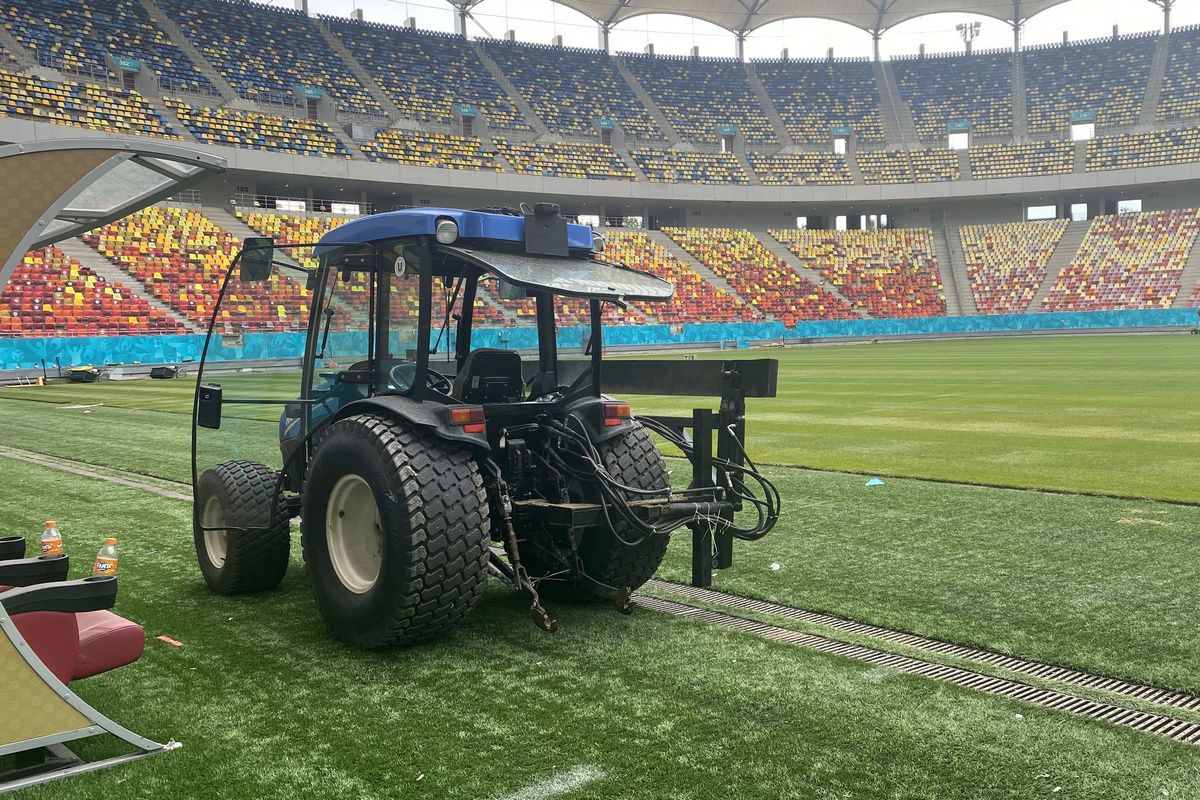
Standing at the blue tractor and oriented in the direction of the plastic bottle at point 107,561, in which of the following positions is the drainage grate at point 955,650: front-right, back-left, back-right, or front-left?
back-left

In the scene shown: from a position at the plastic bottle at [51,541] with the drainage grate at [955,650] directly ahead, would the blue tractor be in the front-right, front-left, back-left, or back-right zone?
front-left

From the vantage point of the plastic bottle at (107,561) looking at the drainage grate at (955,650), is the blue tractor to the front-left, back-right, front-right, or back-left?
front-left

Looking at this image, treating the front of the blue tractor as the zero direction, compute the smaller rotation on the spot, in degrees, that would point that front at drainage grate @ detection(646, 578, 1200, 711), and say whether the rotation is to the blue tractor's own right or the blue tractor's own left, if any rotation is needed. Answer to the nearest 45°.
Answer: approximately 135° to the blue tractor's own right

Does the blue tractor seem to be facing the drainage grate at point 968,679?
no

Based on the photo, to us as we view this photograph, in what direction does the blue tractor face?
facing away from the viewer and to the left of the viewer

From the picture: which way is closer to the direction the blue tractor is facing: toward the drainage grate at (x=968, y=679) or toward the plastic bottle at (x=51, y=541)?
the plastic bottle

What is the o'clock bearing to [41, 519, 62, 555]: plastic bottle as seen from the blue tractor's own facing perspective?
The plastic bottle is roughly at 10 o'clock from the blue tractor.

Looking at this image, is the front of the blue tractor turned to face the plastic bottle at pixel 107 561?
no

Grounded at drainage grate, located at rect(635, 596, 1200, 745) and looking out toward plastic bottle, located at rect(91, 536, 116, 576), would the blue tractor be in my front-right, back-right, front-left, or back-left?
front-right

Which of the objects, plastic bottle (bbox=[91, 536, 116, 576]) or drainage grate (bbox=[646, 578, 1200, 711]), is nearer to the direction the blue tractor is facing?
the plastic bottle
